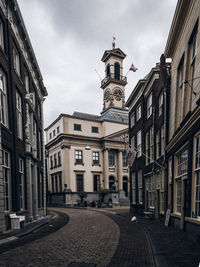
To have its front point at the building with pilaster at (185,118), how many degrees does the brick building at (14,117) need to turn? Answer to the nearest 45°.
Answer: approximately 45° to its right

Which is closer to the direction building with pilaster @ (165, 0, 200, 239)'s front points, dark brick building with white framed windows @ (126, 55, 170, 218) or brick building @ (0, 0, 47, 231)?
the brick building @ (0, 0, 47, 231)

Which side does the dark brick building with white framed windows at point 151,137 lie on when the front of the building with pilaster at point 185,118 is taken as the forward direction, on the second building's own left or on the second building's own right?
on the second building's own right

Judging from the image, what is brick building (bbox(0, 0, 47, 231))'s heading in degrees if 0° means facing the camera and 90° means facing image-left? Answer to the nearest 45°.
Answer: approximately 270°

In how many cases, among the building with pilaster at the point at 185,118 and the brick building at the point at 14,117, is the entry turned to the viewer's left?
1

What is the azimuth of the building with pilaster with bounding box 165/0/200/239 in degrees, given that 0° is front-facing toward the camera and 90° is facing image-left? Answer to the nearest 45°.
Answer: approximately 90°
